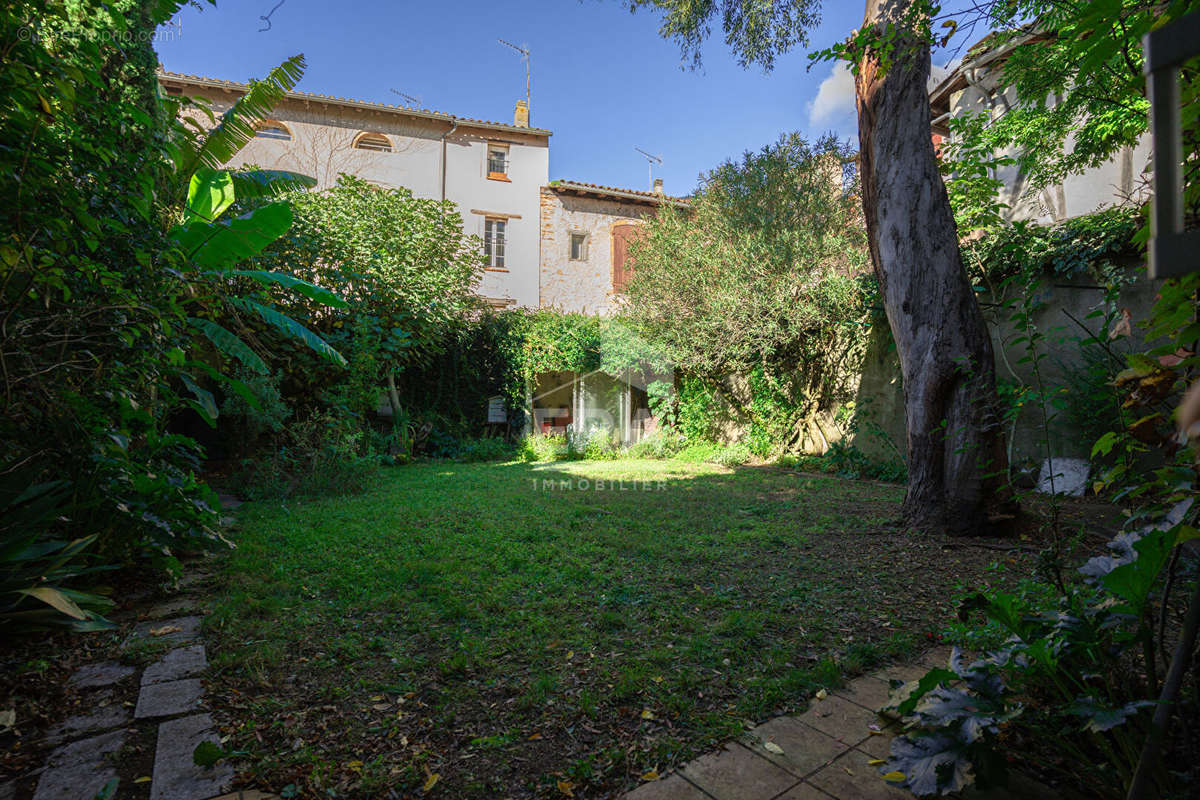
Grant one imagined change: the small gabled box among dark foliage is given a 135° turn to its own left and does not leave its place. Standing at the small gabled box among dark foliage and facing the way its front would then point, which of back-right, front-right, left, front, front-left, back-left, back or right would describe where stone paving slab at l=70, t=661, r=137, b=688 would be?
back-right

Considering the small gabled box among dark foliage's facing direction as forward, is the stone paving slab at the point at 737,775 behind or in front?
in front

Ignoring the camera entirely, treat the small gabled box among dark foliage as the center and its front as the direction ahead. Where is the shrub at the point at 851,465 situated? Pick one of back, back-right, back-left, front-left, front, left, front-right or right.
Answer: front-left

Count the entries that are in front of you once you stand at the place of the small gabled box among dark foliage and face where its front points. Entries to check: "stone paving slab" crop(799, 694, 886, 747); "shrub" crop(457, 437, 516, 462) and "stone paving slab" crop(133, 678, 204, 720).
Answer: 3

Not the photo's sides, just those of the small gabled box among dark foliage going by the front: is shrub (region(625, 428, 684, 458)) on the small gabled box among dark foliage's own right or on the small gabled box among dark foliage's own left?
on the small gabled box among dark foliage's own left

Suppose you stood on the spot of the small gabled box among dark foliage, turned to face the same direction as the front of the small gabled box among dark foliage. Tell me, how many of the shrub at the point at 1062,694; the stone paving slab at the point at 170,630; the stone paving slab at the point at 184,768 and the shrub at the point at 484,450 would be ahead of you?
4

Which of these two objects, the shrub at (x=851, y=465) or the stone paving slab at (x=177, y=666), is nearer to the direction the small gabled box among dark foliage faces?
the stone paving slab

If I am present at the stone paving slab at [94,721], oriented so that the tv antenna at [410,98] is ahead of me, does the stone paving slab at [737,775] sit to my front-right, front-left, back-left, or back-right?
back-right

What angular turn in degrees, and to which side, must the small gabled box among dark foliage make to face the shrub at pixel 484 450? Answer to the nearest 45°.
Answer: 0° — it already faces it

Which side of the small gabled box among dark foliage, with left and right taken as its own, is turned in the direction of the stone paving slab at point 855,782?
front

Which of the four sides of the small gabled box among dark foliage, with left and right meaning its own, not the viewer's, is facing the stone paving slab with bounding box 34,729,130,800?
front

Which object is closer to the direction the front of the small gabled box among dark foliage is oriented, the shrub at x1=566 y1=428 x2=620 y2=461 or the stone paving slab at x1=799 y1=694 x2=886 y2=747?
the stone paving slab

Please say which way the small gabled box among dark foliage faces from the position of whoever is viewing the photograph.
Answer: facing the viewer
